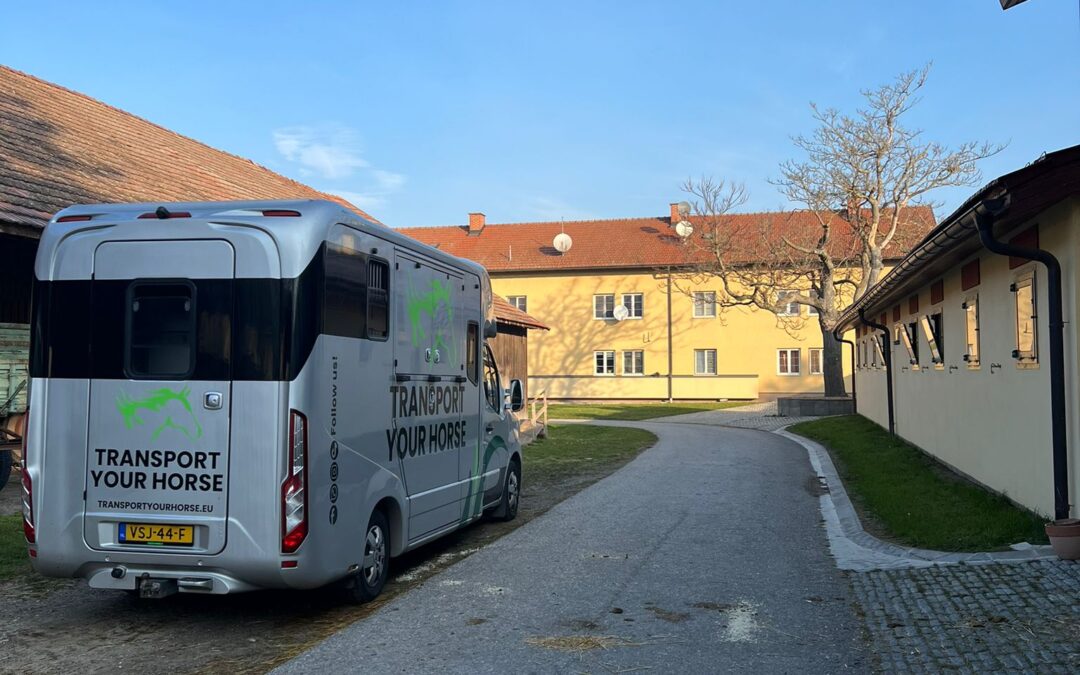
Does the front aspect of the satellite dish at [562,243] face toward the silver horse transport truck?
yes

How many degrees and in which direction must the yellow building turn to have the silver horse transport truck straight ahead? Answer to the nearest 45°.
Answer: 0° — it already faces it

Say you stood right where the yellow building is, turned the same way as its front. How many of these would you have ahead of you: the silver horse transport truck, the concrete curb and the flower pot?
3

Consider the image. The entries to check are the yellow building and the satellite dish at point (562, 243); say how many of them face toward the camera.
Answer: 2

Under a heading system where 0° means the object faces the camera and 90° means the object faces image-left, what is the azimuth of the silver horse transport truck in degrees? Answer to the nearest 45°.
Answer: approximately 225°

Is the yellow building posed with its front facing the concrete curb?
yes

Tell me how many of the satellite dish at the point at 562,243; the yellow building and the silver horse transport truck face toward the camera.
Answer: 2

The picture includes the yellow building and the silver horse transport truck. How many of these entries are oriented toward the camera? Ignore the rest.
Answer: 1

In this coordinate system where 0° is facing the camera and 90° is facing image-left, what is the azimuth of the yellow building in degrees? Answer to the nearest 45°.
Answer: approximately 0°
